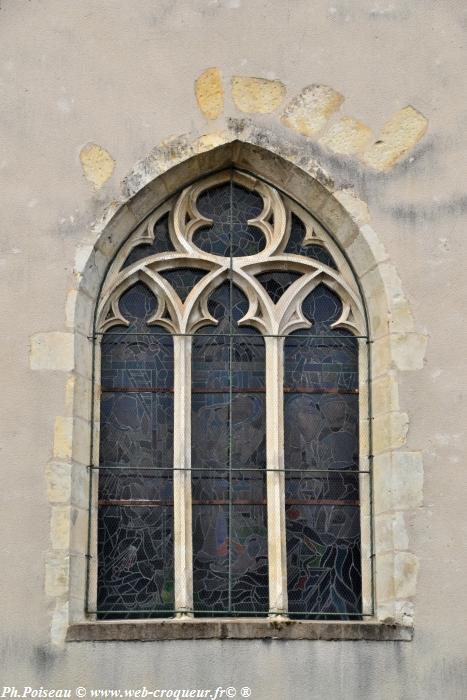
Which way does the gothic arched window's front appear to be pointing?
toward the camera
